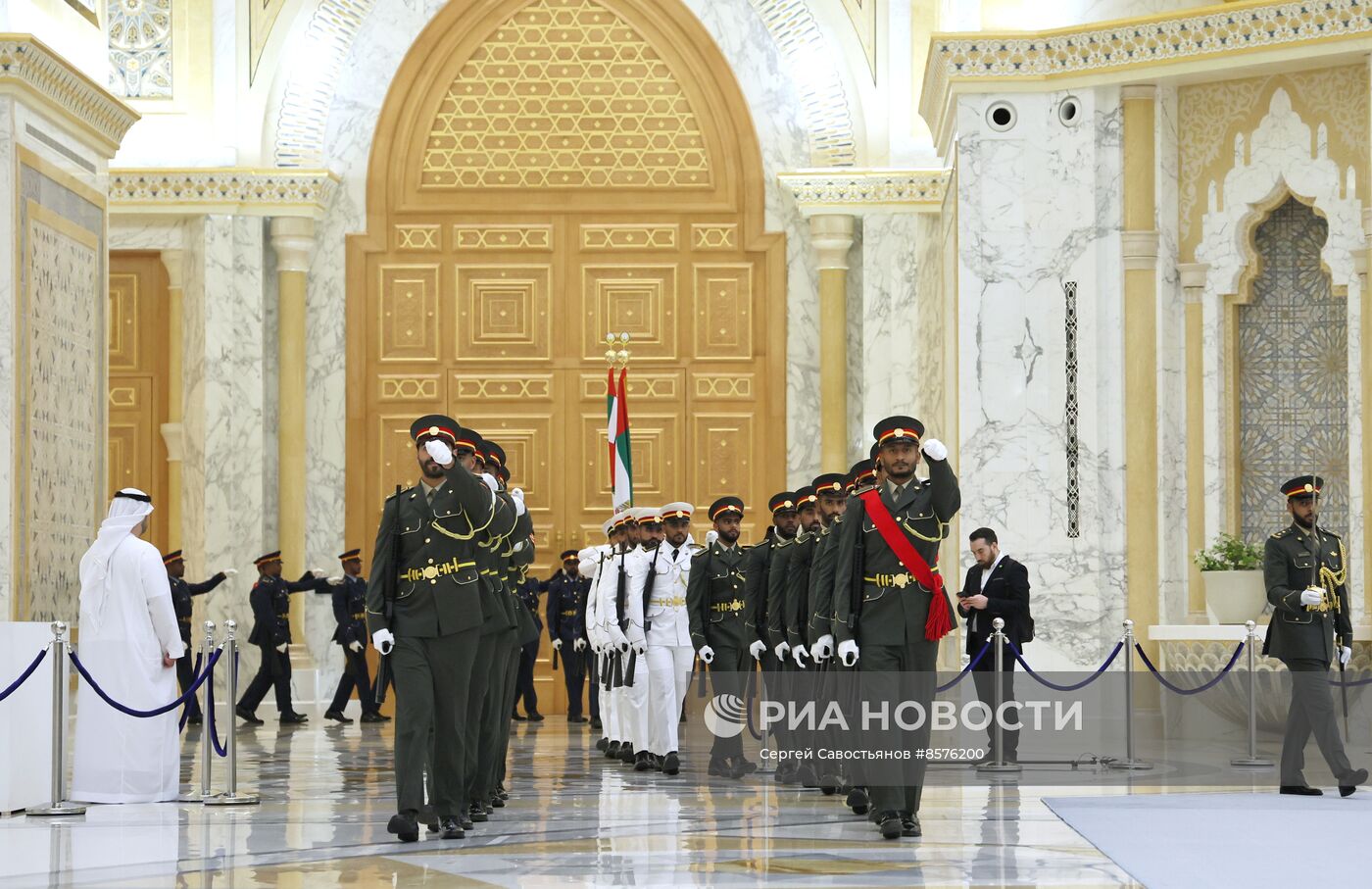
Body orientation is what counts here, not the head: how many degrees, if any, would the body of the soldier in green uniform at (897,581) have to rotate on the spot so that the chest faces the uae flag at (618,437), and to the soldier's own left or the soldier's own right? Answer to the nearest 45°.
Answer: approximately 180°

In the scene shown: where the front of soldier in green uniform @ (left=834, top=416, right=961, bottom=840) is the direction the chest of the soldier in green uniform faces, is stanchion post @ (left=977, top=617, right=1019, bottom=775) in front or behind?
behind

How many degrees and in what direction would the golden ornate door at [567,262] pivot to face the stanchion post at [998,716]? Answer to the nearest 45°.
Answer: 0° — it already faces it

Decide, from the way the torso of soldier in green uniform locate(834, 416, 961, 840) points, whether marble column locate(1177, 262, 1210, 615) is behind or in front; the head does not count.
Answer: behind

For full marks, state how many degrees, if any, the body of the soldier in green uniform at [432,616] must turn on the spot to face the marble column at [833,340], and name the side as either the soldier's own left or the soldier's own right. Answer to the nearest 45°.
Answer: approximately 180°

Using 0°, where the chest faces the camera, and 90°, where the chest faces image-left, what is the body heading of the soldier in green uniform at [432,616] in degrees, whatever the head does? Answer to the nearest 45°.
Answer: approximately 0°

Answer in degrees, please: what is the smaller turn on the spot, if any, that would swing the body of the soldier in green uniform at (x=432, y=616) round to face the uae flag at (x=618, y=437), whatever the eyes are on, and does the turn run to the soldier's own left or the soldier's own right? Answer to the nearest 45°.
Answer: approximately 180°

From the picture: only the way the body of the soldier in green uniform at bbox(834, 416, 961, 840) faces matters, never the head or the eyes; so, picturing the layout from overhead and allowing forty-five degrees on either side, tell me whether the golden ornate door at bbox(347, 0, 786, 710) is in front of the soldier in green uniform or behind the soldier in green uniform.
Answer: behind

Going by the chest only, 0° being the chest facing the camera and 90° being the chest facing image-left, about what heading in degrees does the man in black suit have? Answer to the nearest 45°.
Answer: approximately 45°

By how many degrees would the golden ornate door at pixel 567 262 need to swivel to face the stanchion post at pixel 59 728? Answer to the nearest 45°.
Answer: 0° — it already faces it

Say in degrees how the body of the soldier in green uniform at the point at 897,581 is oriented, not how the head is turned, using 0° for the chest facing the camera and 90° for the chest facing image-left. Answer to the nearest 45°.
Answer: approximately 0°

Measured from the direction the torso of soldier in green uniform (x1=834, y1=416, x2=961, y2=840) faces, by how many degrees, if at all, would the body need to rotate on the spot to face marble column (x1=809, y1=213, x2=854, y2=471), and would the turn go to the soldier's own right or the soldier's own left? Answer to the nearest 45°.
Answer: approximately 180°
